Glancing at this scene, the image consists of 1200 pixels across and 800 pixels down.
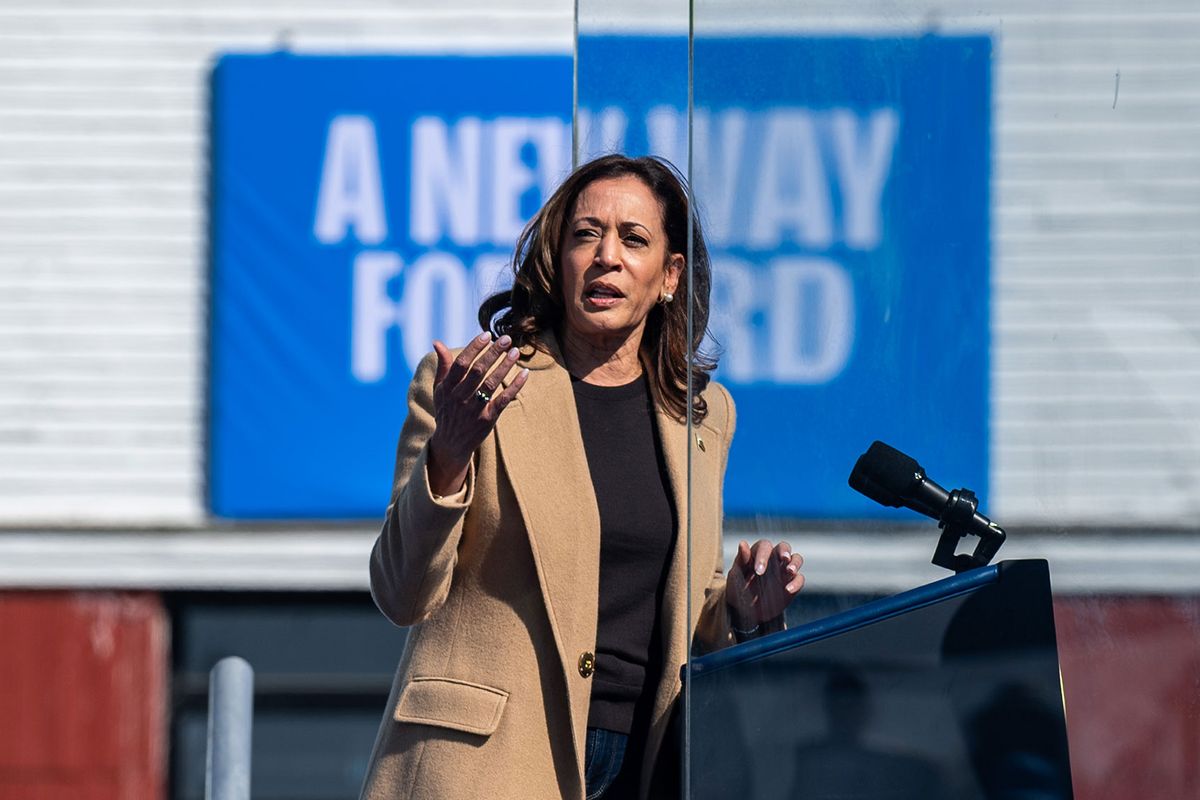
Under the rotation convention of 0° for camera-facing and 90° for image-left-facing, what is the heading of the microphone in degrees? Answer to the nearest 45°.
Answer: approximately 90°

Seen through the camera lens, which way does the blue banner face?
facing the viewer

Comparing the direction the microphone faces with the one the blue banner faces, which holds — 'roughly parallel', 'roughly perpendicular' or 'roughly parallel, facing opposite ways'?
roughly perpendicular

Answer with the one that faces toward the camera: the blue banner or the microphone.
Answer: the blue banner

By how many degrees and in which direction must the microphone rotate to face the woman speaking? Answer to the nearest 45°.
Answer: approximately 45° to its right

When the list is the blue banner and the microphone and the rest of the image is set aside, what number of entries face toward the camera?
1
